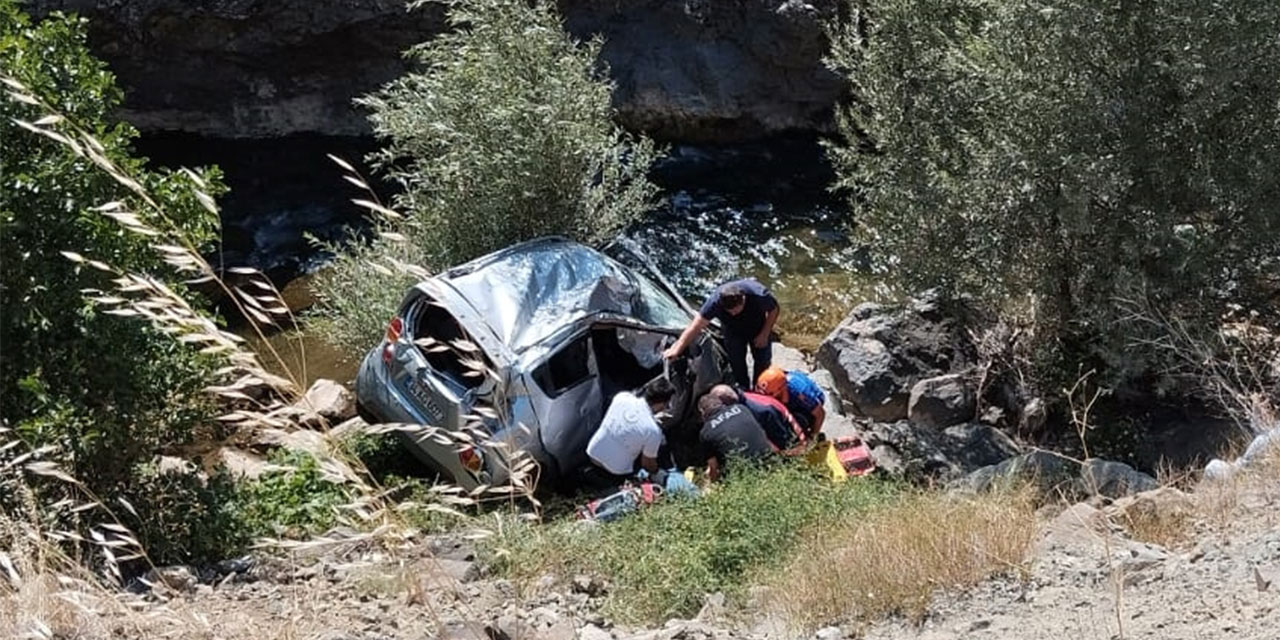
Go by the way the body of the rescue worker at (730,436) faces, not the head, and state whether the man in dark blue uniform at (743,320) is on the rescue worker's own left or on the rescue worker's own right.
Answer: on the rescue worker's own right

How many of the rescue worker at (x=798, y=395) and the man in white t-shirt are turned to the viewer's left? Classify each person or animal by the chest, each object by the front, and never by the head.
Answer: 1

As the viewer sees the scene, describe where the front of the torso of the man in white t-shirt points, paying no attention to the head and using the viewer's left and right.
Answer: facing away from the viewer and to the right of the viewer

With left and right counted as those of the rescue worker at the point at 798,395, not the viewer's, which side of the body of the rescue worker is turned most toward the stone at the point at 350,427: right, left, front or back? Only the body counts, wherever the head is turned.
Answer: front

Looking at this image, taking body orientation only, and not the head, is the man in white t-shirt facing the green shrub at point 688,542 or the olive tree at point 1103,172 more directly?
the olive tree

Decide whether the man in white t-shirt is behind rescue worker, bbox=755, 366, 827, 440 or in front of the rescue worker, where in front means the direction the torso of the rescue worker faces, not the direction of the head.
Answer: in front

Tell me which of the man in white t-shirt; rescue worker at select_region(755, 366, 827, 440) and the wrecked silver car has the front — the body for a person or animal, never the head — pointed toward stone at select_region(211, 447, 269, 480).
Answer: the rescue worker

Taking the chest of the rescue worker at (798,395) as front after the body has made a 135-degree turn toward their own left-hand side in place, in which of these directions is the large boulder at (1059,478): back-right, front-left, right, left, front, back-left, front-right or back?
front

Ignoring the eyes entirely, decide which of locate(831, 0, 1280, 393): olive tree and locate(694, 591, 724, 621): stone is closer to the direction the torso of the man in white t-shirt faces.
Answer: the olive tree

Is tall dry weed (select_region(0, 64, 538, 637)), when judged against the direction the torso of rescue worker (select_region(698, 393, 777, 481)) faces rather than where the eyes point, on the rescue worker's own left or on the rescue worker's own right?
on the rescue worker's own left

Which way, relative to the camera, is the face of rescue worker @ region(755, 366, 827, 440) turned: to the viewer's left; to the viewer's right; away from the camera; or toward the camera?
to the viewer's left

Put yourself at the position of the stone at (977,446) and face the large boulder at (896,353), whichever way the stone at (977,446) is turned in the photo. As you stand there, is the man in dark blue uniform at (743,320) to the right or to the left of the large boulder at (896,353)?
left

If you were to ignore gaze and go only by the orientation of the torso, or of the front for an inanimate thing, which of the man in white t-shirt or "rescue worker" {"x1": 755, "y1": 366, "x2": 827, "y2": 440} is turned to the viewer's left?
the rescue worker

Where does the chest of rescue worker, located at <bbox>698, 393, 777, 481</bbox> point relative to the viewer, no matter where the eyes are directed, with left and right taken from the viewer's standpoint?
facing away from the viewer and to the left of the viewer

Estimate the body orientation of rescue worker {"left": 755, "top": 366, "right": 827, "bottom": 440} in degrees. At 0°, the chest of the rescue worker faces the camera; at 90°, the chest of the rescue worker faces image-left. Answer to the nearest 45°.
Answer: approximately 90°
